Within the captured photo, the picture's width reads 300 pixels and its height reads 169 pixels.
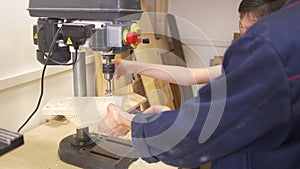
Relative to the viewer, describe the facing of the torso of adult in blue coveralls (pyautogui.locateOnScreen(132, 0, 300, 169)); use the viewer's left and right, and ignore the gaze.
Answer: facing away from the viewer and to the left of the viewer

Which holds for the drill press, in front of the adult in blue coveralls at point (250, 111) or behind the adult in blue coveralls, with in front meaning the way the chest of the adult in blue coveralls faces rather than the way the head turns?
in front
